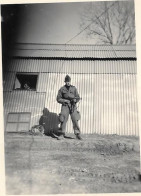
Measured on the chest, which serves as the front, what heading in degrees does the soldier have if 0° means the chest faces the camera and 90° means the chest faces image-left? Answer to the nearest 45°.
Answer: approximately 0°
